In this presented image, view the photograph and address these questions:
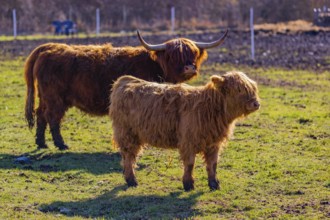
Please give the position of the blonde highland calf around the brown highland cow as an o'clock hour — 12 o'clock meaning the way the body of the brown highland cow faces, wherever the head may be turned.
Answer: The blonde highland calf is roughly at 2 o'clock from the brown highland cow.

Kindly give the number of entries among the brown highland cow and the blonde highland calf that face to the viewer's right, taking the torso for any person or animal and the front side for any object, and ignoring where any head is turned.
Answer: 2

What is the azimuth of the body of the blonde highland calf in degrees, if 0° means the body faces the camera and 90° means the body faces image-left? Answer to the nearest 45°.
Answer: approximately 270°

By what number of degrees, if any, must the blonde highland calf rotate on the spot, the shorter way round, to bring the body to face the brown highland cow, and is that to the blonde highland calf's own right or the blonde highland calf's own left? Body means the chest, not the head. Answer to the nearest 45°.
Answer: approximately 135° to the blonde highland calf's own left

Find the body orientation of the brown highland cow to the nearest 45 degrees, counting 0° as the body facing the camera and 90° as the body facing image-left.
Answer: approximately 270°
